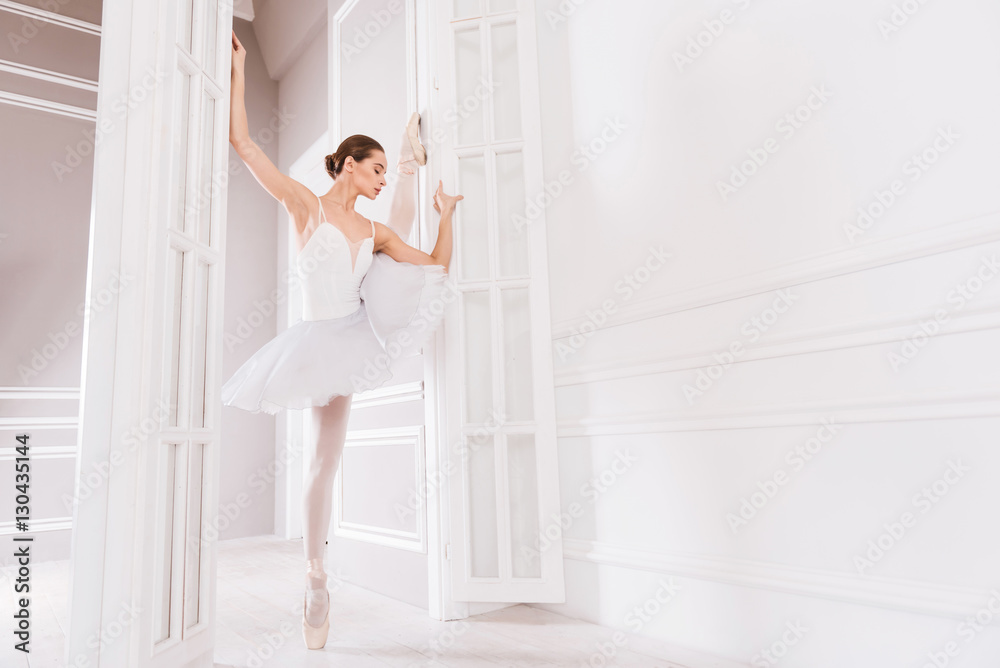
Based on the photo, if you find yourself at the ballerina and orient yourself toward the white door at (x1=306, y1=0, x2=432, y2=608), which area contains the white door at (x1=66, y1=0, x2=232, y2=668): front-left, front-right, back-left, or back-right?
back-left

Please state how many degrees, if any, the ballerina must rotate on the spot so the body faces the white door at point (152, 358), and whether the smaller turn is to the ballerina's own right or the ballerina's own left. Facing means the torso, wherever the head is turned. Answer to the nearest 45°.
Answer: approximately 90° to the ballerina's own right
